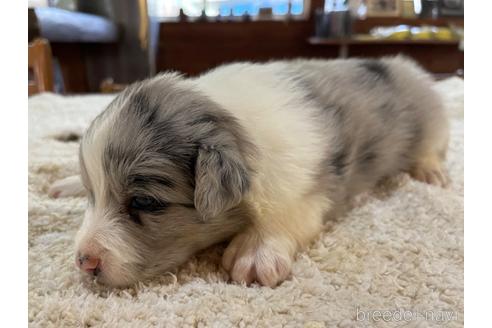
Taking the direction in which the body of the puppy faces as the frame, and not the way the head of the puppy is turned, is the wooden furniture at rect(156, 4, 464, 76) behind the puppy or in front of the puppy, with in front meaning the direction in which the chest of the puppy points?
behind

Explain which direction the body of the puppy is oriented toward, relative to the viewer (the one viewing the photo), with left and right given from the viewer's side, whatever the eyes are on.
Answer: facing the viewer and to the left of the viewer

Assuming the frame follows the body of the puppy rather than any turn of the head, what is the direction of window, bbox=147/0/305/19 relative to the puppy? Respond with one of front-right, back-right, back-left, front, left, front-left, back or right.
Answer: back-right
